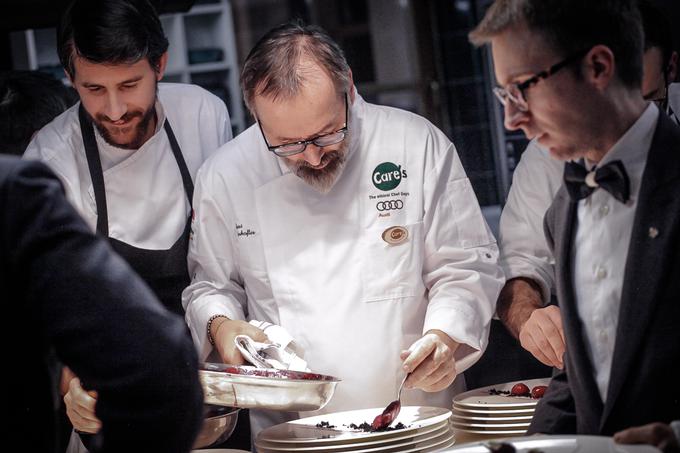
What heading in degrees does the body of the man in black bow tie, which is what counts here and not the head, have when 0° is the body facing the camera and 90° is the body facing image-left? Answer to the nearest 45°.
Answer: approximately 45°

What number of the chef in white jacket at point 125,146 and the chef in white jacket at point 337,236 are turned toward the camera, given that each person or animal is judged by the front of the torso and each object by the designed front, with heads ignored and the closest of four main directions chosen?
2

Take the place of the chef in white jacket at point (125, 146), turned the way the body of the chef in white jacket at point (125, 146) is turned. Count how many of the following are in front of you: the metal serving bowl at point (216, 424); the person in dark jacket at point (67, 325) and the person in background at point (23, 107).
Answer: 2

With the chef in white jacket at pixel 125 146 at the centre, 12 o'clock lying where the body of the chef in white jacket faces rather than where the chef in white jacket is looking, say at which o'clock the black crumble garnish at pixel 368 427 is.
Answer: The black crumble garnish is roughly at 11 o'clock from the chef in white jacket.

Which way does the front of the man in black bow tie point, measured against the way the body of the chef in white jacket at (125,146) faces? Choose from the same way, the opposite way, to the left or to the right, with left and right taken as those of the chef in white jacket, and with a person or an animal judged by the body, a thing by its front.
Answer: to the right

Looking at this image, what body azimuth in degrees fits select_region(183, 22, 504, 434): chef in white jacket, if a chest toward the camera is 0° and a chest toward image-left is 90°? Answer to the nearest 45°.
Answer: approximately 0°

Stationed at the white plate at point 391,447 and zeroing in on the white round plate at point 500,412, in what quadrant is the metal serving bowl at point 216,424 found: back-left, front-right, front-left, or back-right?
back-left

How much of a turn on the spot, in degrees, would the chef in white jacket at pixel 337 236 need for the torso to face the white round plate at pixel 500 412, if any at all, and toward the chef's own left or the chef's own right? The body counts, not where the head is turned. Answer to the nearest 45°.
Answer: approximately 45° to the chef's own left
